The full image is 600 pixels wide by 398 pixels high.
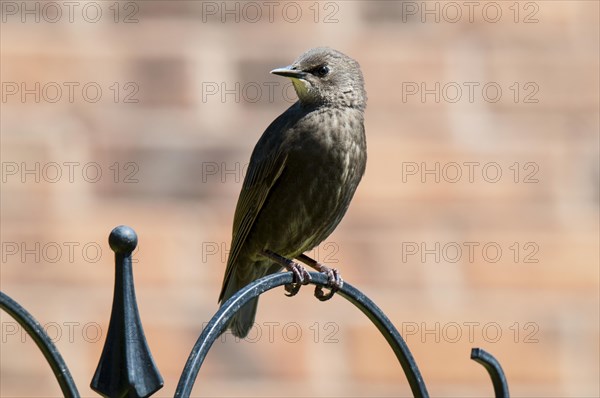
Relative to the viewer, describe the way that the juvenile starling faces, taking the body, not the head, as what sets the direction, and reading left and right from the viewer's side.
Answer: facing the viewer and to the right of the viewer
